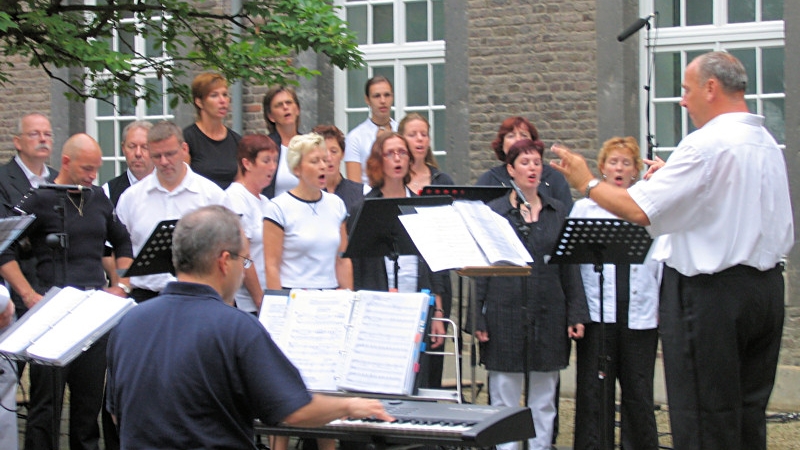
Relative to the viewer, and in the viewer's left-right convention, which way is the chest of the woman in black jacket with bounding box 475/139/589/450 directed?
facing the viewer

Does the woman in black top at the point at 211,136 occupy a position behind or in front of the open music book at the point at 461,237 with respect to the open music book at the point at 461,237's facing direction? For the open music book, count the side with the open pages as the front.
behind

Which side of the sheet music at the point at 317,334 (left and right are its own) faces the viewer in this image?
front

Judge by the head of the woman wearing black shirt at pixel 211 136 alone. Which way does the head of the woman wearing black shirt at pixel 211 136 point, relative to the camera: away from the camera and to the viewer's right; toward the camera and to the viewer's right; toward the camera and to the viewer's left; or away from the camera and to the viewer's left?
toward the camera and to the viewer's right

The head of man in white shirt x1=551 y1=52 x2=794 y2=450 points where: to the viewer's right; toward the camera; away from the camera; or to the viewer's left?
to the viewer's left

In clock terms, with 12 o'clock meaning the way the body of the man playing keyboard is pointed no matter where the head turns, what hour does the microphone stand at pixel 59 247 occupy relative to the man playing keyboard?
The microphone stand is roughly at 10 o'clock from the man playing keyboard.

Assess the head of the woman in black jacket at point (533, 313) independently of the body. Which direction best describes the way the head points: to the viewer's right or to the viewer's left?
to the viewer's right

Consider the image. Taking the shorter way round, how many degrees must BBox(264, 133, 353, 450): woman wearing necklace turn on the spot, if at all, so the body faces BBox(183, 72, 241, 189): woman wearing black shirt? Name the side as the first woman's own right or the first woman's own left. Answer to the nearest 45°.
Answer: approximately 180°

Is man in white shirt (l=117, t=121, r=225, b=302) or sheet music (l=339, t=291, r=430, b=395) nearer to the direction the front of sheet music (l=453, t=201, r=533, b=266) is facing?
the sheet music

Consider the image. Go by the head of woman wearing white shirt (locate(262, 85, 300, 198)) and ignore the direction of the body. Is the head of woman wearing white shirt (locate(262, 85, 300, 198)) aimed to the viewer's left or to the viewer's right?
to the viewer's right

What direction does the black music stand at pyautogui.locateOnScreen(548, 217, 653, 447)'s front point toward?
away from the camera

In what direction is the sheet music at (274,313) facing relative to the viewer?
toward the camera

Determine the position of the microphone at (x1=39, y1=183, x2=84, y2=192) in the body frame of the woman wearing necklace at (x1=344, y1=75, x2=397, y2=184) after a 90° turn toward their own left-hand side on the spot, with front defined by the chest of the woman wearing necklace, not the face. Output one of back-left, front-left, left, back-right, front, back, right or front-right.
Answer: back
